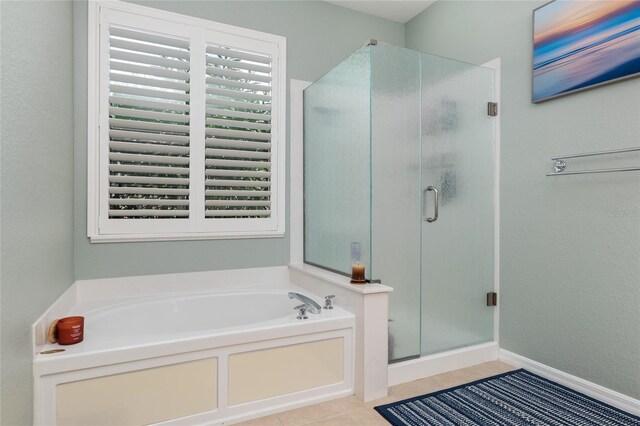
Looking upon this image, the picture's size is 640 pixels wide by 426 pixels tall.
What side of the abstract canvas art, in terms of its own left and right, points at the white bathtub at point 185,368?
front

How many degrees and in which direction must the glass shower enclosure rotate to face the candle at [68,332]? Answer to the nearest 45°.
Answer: approximately 90° to its right

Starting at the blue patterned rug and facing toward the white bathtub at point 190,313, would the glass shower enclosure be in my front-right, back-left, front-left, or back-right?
front-right

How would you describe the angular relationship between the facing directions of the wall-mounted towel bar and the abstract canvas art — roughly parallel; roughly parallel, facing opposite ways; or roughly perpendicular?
roughly parallel

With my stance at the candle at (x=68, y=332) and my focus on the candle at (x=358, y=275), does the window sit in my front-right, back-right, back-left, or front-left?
front-left

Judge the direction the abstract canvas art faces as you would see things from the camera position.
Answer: facing the viewer and to the left of the viewer

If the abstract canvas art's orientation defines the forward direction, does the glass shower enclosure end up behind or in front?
in front

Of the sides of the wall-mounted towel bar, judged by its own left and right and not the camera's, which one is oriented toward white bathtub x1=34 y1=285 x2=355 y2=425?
front

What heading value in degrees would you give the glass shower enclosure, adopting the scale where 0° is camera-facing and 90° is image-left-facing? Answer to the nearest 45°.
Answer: approximately 315°

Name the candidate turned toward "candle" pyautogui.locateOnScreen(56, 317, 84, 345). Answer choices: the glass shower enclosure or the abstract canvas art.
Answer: the abstract canvas art

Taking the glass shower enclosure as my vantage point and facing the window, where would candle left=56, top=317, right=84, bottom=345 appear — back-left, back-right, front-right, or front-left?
front-left

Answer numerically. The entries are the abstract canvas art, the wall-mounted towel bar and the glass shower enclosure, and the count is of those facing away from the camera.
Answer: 0

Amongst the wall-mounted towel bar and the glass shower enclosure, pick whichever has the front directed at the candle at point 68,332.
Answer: the wall-mounted towel bar

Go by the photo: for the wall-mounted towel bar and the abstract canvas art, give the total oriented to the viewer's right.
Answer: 0

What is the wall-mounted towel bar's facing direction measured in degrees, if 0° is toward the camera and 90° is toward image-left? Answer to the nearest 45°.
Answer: approximately 45°

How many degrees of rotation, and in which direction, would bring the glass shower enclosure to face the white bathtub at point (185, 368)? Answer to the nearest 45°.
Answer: approximately 90° to its right
